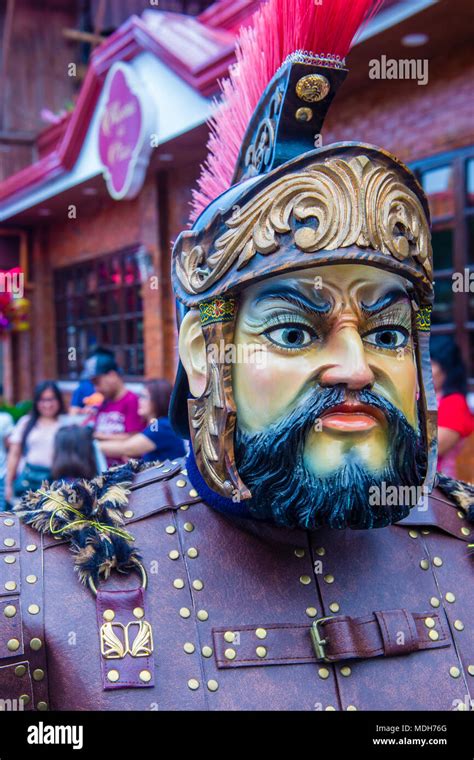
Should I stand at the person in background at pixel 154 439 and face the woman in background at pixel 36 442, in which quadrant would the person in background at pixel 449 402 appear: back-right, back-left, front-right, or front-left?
back-right

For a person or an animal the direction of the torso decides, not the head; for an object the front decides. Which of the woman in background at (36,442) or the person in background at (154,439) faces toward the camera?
the woman in background

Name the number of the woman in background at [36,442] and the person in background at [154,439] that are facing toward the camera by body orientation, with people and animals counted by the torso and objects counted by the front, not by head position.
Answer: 1

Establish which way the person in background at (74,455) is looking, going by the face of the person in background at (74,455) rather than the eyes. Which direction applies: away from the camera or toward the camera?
away from the camera

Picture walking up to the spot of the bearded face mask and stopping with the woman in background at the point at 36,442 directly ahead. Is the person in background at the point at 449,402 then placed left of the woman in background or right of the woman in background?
right

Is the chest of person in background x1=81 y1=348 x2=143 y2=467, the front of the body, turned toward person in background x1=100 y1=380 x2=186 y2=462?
no

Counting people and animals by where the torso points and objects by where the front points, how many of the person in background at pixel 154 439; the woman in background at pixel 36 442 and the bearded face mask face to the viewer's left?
1

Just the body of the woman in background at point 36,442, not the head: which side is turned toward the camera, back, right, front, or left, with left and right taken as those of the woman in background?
front

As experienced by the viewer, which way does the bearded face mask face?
facing the viewer and to the right of the viewer

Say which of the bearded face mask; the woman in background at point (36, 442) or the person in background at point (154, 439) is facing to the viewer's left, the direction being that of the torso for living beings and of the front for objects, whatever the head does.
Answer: the person in background

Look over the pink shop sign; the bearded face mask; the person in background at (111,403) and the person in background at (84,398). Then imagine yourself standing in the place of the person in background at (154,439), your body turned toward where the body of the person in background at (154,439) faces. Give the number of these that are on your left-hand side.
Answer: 1

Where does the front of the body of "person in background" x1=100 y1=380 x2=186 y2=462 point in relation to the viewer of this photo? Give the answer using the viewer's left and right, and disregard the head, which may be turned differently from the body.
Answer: facing to the left of the viewer

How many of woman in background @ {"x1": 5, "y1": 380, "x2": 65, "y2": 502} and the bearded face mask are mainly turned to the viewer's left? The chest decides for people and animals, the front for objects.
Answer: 0
